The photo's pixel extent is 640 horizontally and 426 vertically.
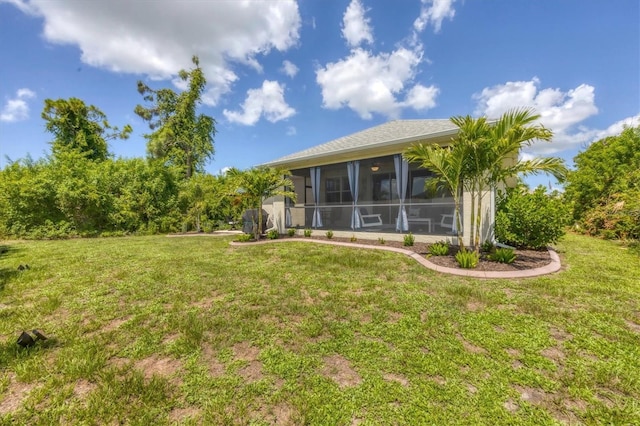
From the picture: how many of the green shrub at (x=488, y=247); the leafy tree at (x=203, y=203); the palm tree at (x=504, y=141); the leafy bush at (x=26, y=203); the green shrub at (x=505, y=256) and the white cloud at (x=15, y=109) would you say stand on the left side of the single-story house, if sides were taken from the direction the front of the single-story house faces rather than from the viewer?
3

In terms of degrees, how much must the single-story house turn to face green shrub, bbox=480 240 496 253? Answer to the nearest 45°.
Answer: approximately 90° to its left

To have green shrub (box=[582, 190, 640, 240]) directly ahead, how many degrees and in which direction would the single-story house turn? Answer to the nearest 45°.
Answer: approximately 135° to its left

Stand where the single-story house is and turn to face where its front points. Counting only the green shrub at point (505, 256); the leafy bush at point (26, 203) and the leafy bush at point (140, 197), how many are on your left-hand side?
1

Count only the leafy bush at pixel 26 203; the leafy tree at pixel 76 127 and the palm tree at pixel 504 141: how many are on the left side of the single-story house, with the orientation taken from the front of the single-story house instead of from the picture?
1

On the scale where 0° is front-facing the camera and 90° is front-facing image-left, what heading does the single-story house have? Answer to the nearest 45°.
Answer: approximately 45°

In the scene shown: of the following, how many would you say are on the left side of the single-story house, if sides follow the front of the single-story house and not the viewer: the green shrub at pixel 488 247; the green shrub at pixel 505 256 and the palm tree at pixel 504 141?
3

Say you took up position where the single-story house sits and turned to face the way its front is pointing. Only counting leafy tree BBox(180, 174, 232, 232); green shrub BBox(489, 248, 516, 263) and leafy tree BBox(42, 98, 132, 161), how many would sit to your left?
1

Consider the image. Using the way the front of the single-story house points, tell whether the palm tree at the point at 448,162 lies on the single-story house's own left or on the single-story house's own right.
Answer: on the single-story house's own left

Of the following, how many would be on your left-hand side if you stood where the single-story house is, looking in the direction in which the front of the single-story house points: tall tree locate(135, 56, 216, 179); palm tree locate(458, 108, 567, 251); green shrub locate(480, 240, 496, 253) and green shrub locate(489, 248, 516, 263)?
3

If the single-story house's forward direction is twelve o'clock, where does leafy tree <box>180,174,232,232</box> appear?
The leafy tree is roughly at 2 o'clock from the single-story house.

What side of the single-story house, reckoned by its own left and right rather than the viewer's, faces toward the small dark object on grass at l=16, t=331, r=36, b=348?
front
